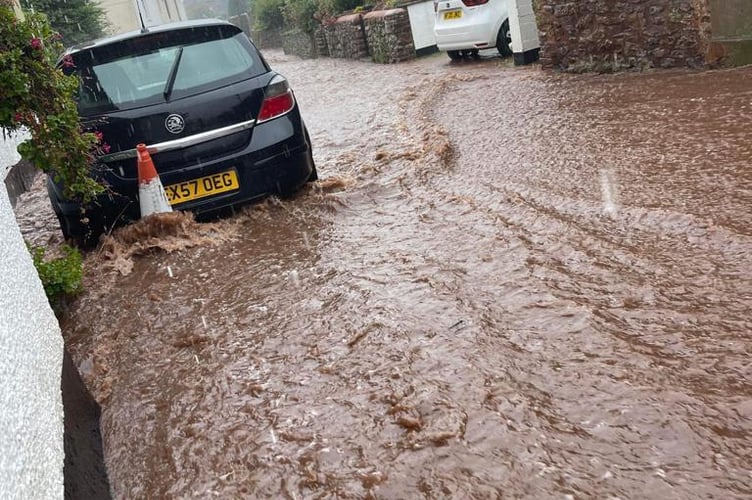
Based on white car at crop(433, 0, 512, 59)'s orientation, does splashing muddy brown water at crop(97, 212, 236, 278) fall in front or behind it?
behind

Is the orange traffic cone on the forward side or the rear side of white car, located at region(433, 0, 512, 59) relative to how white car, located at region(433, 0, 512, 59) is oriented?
on the rear side

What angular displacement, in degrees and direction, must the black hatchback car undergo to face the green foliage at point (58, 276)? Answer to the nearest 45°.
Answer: approximately 135° to its left

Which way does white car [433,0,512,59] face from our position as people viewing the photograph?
facing away from the viewer and to the right of the viewer

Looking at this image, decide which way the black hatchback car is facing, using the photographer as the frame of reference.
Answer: facing away from the viewer

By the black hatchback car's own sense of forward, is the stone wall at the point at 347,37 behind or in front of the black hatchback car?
in front

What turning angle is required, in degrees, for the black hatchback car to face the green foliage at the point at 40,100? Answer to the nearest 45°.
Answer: approximately 135° to its left

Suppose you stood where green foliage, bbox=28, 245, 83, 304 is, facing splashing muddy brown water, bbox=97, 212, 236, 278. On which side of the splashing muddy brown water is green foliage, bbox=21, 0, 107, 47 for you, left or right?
left

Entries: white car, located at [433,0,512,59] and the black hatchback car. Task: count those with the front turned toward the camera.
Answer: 0

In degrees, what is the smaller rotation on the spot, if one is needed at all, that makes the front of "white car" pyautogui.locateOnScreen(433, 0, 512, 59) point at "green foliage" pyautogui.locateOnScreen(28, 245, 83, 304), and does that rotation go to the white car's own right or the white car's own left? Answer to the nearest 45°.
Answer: approximately 135° to the white car's own right
